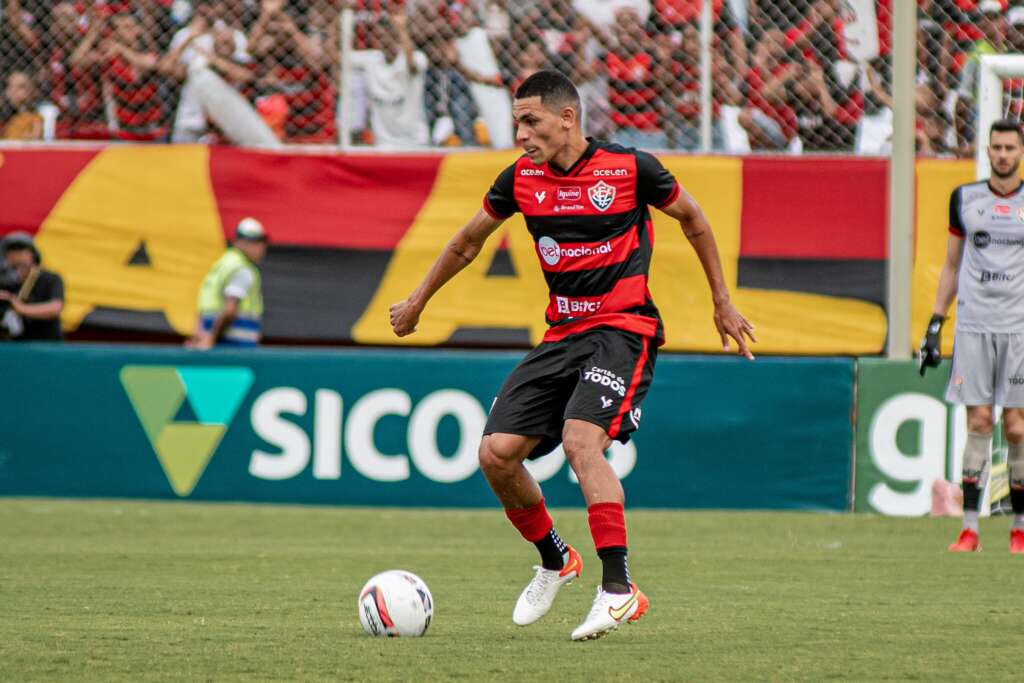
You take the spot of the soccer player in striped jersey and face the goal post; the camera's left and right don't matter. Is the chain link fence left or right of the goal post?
left

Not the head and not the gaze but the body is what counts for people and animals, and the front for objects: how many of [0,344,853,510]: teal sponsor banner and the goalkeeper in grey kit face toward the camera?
2

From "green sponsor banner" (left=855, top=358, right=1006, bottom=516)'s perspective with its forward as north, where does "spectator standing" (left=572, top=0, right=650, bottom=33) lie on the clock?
The spectator standing is roughly at 4 o'clock from the green sponsor banner.

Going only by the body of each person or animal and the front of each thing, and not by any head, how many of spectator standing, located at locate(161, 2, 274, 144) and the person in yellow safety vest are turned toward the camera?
1

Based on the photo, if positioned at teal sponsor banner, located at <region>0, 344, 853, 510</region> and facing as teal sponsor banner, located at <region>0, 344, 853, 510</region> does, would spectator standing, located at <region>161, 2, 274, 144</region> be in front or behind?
behind

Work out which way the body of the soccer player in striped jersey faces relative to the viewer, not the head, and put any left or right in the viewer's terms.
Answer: facing the viewer and to the left of the viewer

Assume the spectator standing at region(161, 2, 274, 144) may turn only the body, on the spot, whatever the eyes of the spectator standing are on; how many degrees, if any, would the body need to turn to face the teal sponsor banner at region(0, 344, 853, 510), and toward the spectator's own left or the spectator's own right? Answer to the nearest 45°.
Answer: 0° — they already face it

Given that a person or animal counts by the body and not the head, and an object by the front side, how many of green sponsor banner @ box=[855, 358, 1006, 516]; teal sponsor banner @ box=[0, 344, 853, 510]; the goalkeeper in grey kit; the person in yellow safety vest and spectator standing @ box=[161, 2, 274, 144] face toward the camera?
4

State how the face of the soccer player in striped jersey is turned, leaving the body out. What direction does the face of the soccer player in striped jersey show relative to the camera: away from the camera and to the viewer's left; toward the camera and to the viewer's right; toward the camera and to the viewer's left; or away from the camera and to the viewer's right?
toward the camera and to the viewer's left

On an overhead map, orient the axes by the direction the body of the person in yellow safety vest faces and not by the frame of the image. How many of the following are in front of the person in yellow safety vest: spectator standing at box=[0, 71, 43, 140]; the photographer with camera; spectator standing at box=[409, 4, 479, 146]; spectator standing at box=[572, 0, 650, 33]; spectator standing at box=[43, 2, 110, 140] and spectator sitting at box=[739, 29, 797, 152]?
3

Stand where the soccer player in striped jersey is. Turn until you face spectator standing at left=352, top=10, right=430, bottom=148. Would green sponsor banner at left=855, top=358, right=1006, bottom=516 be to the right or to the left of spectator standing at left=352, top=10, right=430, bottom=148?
right

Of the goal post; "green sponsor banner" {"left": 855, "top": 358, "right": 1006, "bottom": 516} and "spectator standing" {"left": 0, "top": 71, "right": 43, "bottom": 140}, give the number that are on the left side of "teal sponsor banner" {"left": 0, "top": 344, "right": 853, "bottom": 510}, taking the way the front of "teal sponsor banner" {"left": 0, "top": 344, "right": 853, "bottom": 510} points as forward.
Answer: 2

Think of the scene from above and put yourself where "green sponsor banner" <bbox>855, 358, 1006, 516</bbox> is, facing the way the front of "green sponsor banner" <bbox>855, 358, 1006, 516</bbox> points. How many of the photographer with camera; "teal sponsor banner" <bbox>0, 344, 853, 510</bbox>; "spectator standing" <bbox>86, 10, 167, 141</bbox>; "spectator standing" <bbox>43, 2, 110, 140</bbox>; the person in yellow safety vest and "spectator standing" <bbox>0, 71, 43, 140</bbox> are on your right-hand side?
6
